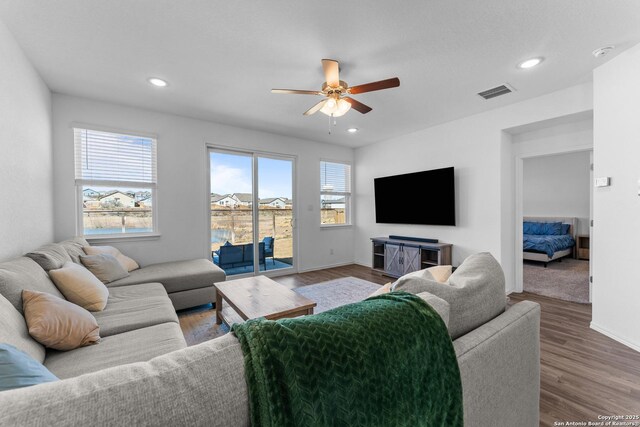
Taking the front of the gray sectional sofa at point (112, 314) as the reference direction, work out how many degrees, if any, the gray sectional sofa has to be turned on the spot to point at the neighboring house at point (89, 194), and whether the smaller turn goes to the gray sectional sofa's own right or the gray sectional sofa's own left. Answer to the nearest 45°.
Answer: approximately 90° to the gray sectional sofa's own left

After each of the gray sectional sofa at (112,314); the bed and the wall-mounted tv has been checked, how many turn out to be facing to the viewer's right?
1

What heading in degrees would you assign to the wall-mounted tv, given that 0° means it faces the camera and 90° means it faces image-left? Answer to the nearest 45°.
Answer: approximately 45°

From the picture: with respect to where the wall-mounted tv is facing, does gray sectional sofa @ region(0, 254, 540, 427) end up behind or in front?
in front

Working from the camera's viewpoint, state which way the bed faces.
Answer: facing the viewer and to the left of the viewer

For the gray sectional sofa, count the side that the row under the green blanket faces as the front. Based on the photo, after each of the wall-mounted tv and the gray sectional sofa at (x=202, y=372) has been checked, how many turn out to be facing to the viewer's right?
0

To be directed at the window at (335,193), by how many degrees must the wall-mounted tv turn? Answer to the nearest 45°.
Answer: approximately 45° to its right

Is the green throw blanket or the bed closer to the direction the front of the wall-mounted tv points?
the green throw blanket

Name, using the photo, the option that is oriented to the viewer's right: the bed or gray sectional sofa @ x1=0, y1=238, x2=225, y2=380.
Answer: the gray sectional sofa

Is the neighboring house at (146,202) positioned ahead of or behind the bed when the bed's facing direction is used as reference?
ahead

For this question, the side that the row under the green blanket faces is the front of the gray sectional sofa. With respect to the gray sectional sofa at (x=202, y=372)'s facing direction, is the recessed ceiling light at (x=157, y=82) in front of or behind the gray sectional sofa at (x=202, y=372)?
in front

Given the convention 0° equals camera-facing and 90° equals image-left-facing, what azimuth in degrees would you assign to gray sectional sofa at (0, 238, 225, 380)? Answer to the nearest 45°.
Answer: approximately 270°

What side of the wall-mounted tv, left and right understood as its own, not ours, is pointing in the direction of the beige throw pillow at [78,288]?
front

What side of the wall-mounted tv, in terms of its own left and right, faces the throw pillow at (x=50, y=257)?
front
